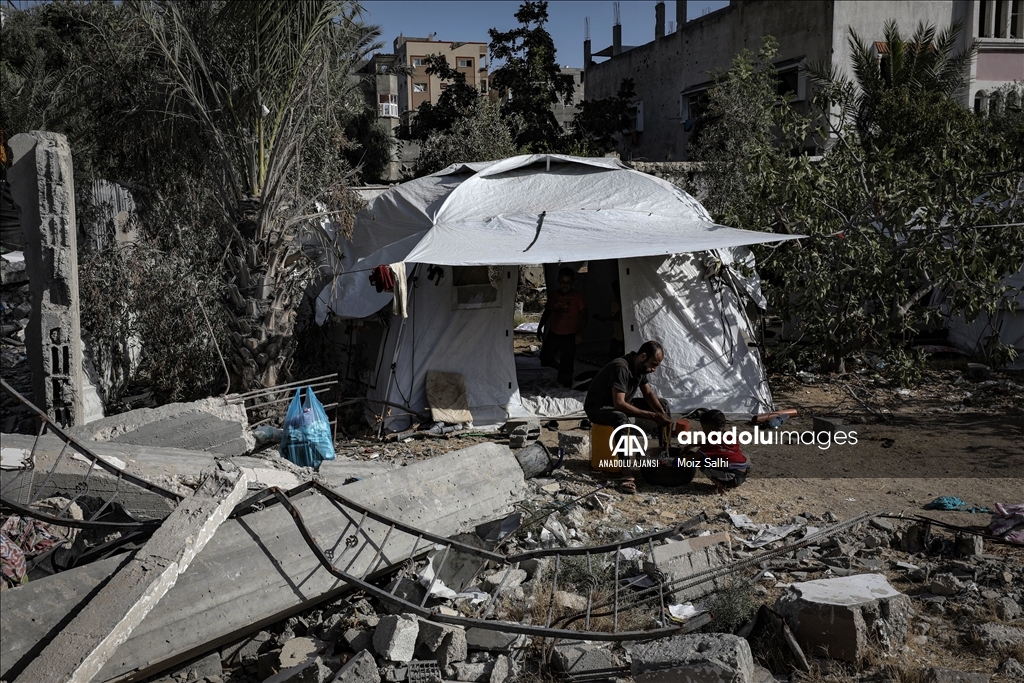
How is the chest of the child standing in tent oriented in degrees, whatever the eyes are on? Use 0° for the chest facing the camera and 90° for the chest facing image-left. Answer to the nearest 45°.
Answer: approximately 0°

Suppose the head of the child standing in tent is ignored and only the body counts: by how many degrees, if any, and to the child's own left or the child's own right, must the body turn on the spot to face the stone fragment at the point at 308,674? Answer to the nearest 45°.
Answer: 0° — they already face it

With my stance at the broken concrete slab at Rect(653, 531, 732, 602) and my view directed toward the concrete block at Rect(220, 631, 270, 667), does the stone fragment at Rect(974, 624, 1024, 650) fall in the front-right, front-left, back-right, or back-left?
back-left

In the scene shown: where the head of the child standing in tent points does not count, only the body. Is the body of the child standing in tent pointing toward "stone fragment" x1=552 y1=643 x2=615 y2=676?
yes

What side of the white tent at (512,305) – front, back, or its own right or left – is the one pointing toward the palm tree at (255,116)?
right

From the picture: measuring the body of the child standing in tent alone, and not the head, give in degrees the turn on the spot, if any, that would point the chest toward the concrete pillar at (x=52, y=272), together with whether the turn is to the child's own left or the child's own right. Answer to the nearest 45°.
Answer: approximately 45° to the child's own right

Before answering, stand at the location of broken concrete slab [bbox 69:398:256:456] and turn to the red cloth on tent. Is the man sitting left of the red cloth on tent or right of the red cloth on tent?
right

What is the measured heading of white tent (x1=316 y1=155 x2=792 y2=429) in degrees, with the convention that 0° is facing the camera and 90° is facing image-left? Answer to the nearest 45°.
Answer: approximately 0°

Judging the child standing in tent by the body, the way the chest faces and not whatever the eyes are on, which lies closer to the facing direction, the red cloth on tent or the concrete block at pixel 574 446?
the concrete block

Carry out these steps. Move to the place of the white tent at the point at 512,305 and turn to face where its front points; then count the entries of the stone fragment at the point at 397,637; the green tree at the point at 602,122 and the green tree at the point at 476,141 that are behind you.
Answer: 2

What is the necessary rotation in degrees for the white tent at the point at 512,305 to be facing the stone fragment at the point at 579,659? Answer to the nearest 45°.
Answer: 0° — it already faces it
